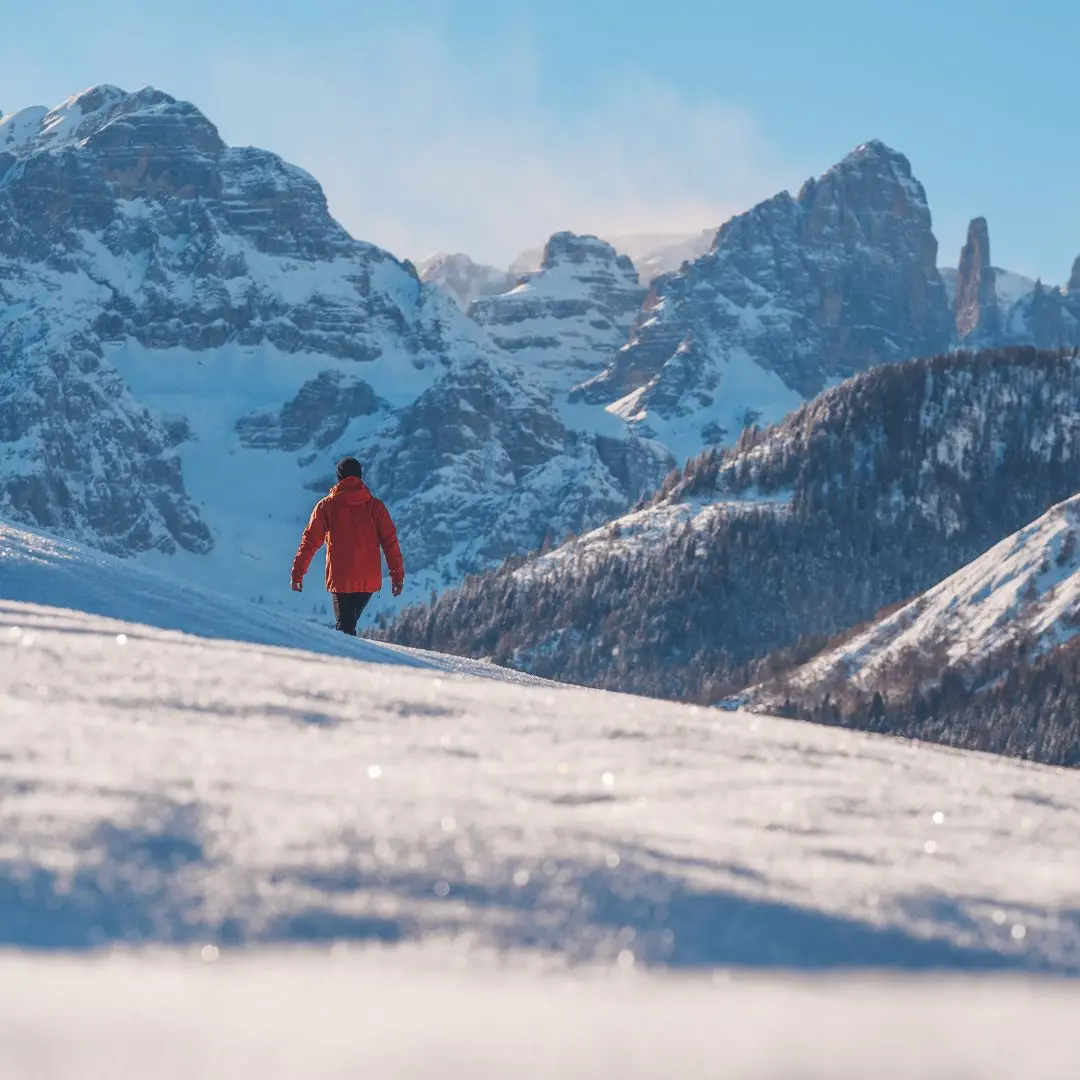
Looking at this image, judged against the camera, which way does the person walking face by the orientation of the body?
away from the camera

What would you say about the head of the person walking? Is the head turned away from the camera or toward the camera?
away from the camera
